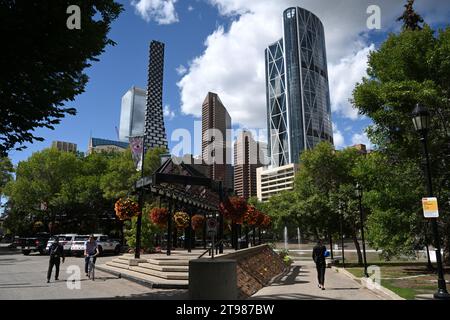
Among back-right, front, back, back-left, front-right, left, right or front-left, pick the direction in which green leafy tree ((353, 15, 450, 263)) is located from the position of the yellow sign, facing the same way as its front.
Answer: back

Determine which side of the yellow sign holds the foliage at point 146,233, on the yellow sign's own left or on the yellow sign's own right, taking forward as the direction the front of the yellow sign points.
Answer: on the yellow sign's own right

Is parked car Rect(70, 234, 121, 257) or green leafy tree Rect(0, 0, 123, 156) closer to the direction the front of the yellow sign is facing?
the green leafy tree

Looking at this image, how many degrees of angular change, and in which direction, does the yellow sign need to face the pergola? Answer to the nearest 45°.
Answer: approximately 135° to its right

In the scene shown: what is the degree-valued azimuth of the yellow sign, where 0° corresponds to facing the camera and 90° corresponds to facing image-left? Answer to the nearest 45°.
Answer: approximately 0°

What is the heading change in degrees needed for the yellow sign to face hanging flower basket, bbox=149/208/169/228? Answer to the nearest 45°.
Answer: approximately 135° to its right

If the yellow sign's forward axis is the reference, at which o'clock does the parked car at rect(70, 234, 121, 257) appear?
The parked car is roughly at 4 o'clock from the yellow sign.

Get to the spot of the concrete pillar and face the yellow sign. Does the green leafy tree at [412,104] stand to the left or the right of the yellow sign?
left

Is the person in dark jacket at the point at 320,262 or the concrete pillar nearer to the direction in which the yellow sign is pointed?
the concrete pillar

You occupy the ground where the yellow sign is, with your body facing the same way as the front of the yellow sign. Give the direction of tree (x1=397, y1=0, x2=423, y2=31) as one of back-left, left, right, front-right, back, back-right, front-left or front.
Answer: back
